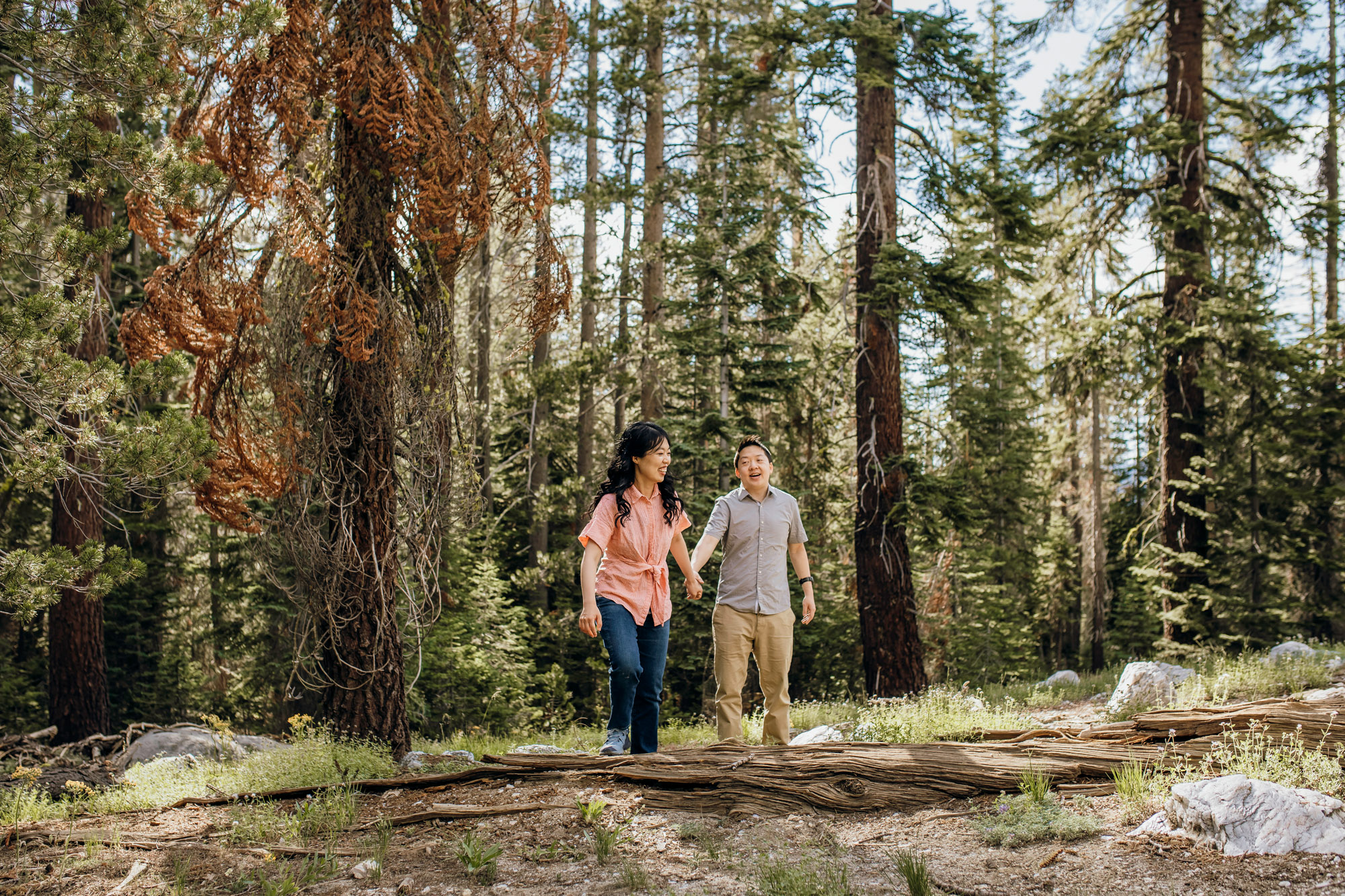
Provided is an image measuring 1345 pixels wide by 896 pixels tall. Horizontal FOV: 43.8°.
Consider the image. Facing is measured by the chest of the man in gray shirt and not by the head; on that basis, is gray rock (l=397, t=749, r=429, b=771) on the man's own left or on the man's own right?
on the man's own right

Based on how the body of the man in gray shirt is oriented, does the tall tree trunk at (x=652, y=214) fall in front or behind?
behind

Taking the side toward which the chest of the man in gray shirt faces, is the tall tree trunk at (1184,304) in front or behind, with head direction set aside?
behind

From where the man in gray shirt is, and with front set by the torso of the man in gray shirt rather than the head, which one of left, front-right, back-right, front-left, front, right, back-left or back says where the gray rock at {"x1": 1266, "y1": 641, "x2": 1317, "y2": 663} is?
back-left

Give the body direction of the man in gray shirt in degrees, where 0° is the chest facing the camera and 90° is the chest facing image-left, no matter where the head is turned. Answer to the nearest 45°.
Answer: approximately 0°

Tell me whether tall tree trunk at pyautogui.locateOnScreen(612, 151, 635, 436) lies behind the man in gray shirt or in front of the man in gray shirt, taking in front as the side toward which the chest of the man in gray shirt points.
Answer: behind

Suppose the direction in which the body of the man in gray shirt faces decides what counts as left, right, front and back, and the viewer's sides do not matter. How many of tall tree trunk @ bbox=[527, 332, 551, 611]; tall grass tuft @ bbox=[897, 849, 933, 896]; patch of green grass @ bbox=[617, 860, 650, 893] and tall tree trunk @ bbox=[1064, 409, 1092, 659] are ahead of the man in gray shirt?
2

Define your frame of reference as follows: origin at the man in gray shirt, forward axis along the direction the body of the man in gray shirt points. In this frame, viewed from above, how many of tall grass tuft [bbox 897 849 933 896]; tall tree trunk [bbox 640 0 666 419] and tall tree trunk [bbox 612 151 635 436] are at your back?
2
